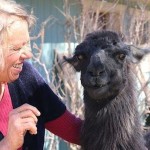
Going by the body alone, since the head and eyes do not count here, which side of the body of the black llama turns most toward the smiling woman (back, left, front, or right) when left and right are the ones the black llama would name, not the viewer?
right

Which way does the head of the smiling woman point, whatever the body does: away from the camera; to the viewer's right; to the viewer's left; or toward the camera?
to the viewer's right

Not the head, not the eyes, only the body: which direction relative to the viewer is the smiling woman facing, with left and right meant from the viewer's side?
facing the viewer and to the right of the viewer

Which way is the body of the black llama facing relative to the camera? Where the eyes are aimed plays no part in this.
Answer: toward the camera

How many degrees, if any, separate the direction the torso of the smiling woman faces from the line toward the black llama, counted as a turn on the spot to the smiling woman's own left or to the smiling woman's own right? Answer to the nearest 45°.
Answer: approximately 45° to the smiling woman's own left

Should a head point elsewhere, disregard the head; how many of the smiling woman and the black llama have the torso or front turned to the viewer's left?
0
